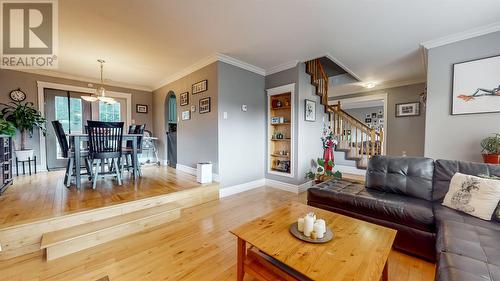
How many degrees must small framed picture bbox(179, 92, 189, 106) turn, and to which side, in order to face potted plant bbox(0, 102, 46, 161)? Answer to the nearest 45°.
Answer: approximately 45° to its right

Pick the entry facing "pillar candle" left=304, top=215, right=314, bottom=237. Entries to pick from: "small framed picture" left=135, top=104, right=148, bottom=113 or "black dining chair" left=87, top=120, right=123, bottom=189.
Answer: the small framed picture

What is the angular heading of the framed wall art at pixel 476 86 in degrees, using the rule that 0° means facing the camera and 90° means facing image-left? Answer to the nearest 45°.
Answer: approximately 45°

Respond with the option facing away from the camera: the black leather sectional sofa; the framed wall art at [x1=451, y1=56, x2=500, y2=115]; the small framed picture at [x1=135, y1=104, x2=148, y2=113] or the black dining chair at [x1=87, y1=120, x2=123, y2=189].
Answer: the black dining chair

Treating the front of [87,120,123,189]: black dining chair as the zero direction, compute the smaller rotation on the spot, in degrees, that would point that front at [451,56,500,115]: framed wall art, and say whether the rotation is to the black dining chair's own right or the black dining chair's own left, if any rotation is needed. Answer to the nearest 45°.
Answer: approximately 135° to the black dining chair's own right

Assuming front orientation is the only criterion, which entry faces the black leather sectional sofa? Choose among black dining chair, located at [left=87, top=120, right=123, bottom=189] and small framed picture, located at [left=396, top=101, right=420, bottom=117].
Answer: the small framed picture

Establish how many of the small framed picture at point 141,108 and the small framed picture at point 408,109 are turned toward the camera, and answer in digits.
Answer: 2

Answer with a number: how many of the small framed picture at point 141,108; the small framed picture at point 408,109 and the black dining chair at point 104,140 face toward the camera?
2

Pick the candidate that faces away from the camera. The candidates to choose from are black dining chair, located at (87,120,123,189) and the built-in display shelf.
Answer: the black dining chair

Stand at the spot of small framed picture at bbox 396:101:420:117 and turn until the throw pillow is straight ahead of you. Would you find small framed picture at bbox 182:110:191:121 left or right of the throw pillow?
right

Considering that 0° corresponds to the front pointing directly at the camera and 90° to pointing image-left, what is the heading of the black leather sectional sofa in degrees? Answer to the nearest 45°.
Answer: approximately 45°

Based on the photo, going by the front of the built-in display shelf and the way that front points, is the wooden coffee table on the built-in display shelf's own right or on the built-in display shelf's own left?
on the built-in display shelf's own left
